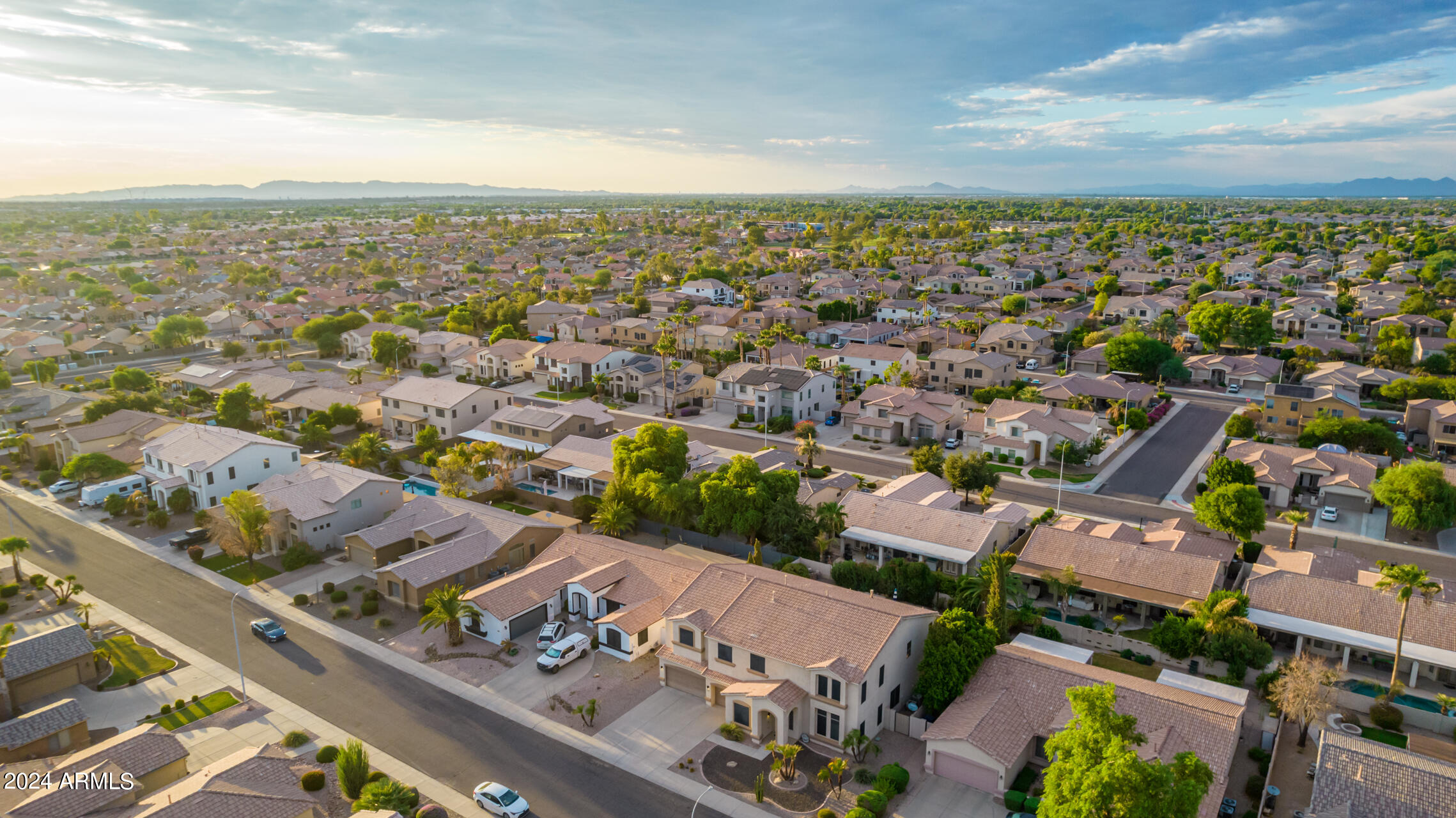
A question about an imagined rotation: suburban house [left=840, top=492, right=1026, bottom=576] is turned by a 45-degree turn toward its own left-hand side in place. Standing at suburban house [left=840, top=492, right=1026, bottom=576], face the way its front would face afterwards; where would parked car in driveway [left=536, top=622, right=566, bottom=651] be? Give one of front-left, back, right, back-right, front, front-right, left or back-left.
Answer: back-left

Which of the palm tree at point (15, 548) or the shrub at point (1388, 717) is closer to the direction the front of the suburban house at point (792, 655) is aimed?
the palm tree

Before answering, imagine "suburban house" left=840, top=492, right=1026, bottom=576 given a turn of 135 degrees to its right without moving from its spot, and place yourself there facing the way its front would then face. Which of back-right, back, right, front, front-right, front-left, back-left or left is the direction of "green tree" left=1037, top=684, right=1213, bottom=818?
front

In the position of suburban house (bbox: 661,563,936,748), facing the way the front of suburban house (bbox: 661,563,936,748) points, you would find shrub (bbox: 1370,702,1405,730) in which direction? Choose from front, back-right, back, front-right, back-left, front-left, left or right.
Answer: back-left

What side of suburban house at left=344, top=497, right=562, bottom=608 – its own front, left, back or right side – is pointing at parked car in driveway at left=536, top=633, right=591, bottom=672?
left

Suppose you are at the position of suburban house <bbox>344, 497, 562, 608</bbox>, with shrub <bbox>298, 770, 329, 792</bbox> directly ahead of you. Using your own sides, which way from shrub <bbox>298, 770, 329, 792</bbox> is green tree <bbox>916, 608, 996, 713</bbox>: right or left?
left

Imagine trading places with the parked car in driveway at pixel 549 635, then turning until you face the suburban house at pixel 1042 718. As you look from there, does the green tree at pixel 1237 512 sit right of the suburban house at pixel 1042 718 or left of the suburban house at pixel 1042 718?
left

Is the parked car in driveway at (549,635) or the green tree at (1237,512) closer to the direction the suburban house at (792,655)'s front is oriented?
the parked car in driveway

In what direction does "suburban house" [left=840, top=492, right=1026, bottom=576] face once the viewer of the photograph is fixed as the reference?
facing away from the viewer and to the right of the viewer

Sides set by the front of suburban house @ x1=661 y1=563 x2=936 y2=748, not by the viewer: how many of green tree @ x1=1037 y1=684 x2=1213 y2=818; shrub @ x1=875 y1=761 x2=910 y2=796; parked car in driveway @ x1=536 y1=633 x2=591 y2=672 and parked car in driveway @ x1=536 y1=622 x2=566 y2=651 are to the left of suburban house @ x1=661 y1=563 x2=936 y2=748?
2

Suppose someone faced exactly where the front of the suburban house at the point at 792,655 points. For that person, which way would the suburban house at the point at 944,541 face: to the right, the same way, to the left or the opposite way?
the opposite way

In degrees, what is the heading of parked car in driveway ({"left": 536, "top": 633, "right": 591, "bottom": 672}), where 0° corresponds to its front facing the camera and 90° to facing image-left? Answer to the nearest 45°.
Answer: approximately 45°

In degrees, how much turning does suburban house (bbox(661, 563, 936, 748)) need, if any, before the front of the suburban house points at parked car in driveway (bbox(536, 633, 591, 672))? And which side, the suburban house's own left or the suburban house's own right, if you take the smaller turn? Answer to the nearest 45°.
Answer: approximately 45° to the suburban house's own right

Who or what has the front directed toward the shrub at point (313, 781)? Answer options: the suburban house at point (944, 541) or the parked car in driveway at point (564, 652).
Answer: the parked car in driveway

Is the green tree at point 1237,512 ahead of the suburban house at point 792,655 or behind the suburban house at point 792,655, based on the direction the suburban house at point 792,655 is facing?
behind
